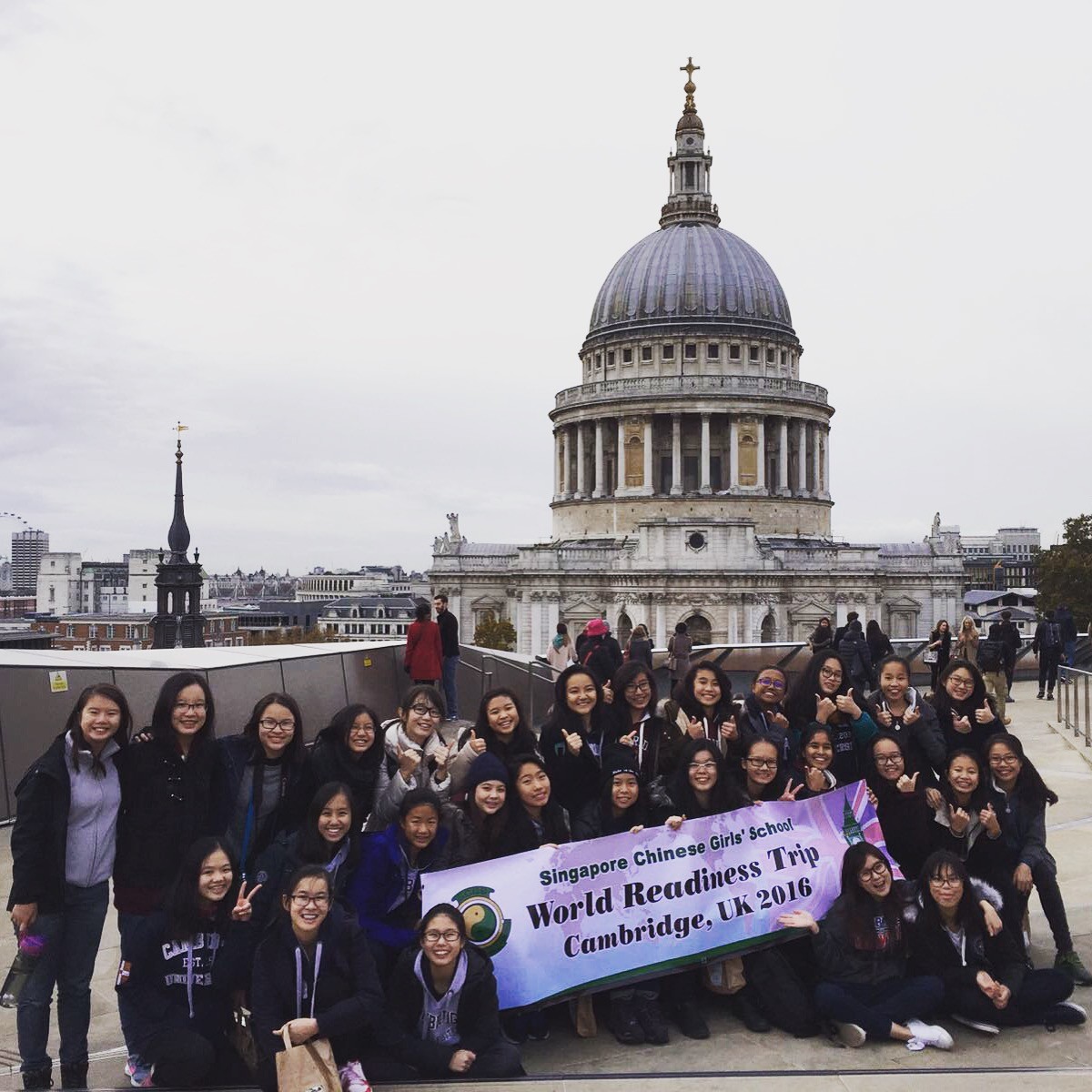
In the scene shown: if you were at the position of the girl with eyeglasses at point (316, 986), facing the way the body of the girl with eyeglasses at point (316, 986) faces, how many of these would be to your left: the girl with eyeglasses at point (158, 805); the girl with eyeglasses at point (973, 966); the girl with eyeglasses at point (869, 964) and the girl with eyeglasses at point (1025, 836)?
3

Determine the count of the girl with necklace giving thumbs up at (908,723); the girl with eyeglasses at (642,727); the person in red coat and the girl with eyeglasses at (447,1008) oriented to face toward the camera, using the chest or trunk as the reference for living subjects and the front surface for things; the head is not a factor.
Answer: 3

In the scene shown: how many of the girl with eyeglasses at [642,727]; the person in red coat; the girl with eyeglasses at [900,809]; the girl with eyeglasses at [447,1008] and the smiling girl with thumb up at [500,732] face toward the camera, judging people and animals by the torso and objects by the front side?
4

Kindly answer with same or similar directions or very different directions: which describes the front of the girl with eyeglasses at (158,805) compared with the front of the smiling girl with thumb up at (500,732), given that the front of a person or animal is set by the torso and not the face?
same or similar directions

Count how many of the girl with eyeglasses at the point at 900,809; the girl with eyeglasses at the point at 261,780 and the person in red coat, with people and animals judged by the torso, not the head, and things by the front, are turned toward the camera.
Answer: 2

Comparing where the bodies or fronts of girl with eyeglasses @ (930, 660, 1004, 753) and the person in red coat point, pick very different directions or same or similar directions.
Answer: very different directions

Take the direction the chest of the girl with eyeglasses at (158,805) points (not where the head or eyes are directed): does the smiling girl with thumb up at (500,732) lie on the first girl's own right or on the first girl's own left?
on the first girl's own left

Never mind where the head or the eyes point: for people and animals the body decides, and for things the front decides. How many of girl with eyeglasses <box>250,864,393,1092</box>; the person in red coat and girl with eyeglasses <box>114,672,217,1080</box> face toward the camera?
2

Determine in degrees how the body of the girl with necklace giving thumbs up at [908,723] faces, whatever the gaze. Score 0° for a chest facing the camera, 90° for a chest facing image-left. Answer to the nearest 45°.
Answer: approximately 0°

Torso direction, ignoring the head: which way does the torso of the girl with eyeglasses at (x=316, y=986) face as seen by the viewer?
toward the camera

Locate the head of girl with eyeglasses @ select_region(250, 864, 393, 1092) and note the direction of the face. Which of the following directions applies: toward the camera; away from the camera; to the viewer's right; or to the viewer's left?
toward the camera

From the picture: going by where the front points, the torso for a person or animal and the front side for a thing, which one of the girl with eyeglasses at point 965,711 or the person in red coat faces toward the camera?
the girl with eyeglasses

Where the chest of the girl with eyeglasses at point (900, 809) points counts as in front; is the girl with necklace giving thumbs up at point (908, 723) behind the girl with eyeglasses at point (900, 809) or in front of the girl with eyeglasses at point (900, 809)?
behind

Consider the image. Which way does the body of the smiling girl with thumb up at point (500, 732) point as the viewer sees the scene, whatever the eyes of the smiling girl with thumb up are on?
toward the camera

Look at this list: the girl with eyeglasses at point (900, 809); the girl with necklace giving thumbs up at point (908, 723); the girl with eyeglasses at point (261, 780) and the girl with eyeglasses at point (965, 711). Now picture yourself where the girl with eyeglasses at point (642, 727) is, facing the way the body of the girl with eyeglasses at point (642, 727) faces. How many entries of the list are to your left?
3

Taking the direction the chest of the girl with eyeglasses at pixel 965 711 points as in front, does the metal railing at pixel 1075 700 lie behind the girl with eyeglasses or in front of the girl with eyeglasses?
behind

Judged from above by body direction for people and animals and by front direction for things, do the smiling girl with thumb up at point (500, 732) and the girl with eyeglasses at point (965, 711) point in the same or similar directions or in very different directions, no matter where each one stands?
same or similar directions

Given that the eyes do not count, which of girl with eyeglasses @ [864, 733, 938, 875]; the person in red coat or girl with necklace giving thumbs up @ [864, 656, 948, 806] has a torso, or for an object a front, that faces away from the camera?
the person in red coat
